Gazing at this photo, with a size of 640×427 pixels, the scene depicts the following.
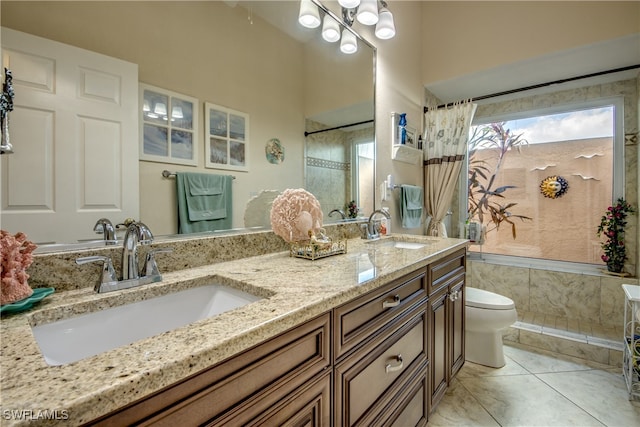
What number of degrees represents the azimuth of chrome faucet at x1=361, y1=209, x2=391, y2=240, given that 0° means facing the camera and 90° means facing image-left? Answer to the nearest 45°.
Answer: approximately 315°

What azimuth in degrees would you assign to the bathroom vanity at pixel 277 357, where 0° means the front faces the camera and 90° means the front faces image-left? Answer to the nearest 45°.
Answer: approximately 315°

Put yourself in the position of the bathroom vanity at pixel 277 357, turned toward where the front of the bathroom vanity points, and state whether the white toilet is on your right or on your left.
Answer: on your left

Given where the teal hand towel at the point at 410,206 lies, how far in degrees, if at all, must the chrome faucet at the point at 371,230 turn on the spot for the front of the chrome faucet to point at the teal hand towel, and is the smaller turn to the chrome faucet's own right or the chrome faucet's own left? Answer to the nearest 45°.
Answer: approximately 90° to the chrome faucet's own left

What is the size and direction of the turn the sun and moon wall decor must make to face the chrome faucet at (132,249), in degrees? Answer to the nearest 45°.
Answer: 0° — it already faces it

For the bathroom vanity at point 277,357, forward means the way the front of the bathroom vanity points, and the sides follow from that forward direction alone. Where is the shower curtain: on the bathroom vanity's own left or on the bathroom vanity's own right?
on the bathroom vanity's own left

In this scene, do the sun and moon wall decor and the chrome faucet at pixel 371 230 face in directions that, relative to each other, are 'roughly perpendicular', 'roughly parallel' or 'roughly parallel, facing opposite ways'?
roughly perpendicular

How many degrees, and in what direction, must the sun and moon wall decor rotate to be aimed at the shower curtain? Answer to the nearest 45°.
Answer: approximately 45° to its right

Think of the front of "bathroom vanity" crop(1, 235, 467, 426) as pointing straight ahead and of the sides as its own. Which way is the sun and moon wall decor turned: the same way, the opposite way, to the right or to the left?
to the right

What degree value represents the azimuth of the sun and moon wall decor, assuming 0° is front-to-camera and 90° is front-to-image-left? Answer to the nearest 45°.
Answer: approximately 0°
